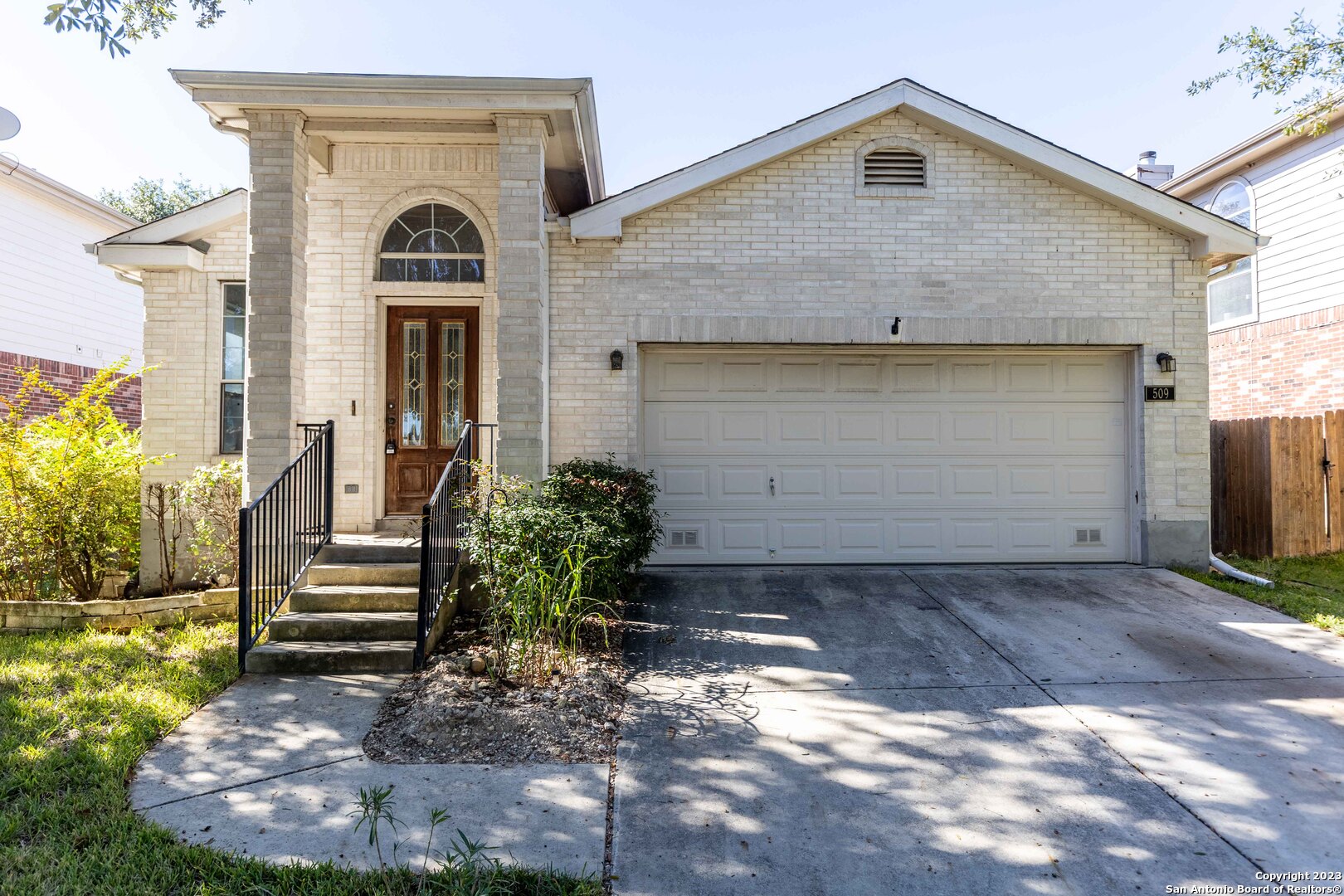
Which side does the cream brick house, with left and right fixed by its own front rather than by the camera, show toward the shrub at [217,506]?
right

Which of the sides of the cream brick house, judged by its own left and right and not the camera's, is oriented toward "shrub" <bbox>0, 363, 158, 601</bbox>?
right

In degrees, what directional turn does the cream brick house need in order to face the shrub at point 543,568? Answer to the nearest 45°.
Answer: approximately 45° to its right

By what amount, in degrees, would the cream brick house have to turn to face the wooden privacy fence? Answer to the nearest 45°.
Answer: approximately 90° to its left

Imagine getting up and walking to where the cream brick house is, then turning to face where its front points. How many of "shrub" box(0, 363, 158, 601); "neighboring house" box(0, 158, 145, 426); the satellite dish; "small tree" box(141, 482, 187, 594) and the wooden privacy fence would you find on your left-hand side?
1

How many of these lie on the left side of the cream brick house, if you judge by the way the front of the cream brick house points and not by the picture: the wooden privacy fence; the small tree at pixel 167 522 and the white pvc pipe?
2

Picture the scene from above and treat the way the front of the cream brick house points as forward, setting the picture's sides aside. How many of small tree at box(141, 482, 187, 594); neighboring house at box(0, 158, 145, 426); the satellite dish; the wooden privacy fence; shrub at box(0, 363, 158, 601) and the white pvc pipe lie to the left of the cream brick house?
2

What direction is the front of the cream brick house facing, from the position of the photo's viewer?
facing the viewer

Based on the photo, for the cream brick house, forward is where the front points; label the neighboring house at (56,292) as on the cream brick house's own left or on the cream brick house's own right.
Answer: on the cream brick house's own right

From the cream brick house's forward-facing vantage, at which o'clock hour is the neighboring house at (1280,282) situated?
The neighboring house is roughly at 8 o'clock from the cream brick house.

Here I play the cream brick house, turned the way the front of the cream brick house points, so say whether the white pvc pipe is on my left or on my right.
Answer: on my left

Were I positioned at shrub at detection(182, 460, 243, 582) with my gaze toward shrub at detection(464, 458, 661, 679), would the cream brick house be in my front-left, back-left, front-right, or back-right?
front-left

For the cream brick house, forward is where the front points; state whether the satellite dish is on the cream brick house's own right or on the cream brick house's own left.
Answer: on the cream brick house's own right
